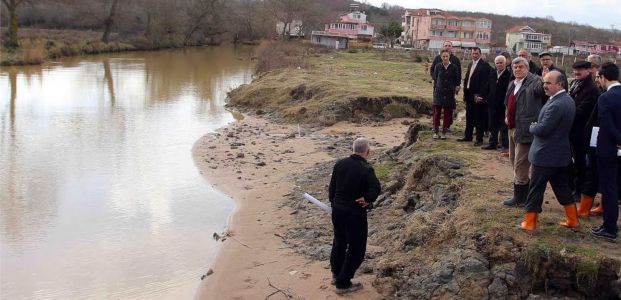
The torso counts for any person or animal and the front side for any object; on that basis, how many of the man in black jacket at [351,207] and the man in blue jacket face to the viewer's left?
1

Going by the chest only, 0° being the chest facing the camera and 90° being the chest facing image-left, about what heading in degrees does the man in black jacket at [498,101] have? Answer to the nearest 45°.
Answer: approximately 45°

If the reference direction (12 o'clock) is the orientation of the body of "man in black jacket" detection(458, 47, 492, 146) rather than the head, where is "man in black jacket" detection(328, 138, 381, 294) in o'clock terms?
"man in black jacket" detection(328, 138, 381, 294) is roughly at 11 o'clock from "man in black jacket" detection(458, 47, 492, 146).

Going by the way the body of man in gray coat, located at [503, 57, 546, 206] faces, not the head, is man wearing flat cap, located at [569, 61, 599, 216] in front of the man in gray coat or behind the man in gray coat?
behind

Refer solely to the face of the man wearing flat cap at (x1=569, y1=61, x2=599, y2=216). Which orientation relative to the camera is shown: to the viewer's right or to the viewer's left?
to the viewer's left

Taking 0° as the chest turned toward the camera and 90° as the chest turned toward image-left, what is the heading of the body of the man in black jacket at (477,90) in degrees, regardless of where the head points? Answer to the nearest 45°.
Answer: approximately 45°

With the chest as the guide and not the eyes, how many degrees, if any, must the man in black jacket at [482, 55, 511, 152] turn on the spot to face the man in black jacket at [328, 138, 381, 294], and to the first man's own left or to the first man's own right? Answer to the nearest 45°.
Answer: approximately 45° to the first man's own left

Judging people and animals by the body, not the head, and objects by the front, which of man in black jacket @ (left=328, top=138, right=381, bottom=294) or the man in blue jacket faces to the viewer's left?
the man in blue jacket

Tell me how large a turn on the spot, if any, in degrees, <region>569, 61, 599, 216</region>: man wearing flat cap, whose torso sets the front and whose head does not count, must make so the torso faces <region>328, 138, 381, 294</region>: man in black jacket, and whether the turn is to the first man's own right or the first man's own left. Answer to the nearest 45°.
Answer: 0° — they already face them

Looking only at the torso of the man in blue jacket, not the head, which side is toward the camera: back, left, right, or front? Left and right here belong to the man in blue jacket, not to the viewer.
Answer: left

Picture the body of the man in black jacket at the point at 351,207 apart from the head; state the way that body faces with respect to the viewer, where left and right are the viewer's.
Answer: facing away from the viewer and to the right of the viewer
